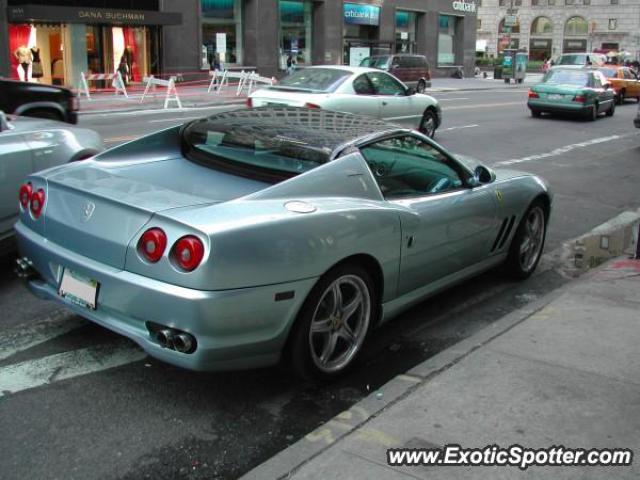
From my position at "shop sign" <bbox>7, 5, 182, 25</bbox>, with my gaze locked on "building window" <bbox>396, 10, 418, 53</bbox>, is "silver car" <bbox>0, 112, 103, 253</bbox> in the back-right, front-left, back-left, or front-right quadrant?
back-right

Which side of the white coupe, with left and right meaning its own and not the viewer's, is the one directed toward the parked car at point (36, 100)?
back

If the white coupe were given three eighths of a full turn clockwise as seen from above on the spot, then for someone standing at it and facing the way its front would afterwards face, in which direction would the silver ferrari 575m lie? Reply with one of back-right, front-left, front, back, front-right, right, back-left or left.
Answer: front

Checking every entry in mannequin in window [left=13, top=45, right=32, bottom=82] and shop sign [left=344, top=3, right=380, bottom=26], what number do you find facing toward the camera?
2

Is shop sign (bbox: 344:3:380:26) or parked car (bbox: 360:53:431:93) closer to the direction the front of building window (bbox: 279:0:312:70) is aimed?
the parked car

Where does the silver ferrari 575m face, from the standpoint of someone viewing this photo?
facing away from the viewer and to the right of the viewer

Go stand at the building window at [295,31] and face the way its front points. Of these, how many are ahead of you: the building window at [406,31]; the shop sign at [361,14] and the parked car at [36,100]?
1

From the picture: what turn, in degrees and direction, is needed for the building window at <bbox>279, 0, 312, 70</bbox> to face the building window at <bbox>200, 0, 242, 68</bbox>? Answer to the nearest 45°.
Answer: approximately 45° to its right

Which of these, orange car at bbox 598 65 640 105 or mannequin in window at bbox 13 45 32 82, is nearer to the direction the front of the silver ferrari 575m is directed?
the orange car

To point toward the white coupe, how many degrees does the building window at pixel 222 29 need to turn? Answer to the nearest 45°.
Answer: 0° — it already faces it

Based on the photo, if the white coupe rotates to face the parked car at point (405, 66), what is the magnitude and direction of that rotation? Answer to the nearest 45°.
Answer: approximately 45° to its left
